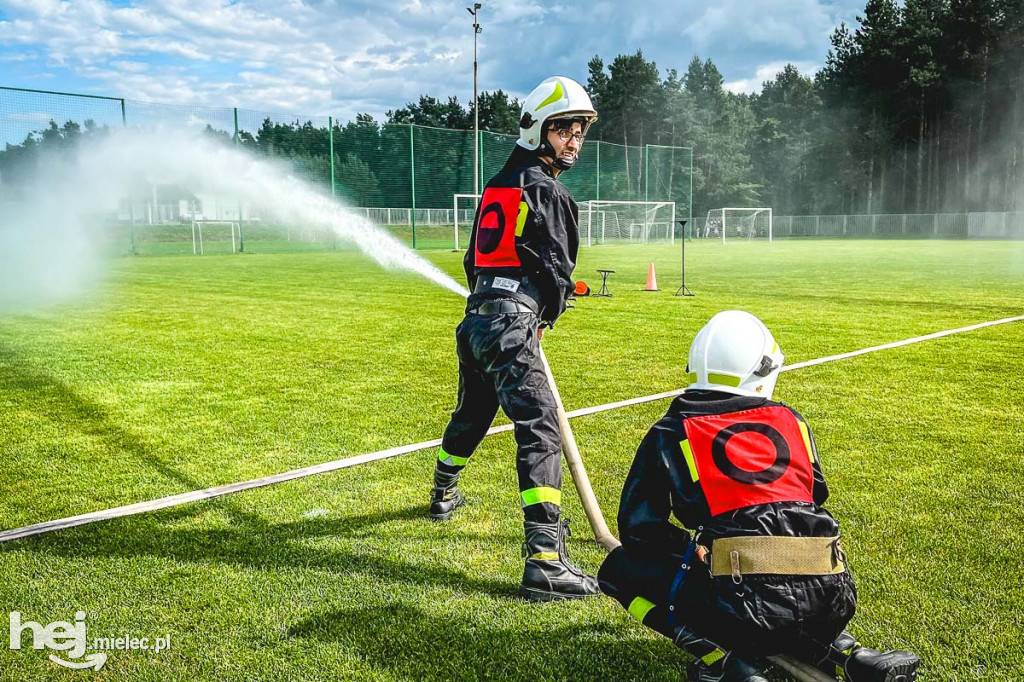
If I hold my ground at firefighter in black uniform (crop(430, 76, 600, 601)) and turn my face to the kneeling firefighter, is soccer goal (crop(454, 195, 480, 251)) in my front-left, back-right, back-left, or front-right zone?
back-left

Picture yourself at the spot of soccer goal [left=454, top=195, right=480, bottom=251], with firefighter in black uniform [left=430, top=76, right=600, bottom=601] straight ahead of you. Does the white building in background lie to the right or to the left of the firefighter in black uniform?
right

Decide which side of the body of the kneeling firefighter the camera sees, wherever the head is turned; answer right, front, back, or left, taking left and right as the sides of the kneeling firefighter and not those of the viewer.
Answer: back

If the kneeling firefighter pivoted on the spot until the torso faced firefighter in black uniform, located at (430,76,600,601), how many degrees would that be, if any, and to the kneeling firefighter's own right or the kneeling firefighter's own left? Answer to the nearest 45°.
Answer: approximately 45° to the kneeling firefighter's own left

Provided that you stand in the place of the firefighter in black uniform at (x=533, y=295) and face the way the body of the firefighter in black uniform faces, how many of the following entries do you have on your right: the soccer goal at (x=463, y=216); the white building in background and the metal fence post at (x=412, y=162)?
0

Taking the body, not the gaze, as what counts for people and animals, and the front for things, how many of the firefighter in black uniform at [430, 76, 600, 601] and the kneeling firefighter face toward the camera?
0

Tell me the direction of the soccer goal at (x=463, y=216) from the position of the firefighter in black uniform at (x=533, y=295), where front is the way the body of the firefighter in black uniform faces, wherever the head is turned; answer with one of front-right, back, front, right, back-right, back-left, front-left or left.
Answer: front-left

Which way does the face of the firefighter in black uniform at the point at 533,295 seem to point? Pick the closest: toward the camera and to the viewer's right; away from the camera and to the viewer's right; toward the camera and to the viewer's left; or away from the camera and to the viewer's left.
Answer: toward the camera and to the viewer's right

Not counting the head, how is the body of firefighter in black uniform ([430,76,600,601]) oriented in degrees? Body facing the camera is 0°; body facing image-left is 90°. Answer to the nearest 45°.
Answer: approximately 225°

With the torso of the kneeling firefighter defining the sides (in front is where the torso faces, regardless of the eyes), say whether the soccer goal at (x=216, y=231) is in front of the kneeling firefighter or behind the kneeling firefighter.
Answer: in front

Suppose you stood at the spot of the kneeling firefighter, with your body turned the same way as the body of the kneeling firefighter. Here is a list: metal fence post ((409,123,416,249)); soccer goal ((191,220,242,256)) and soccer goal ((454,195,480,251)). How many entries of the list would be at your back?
0

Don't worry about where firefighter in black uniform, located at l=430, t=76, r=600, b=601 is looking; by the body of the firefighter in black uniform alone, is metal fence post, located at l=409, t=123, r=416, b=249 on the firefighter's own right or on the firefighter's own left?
on the firefighter's own left
